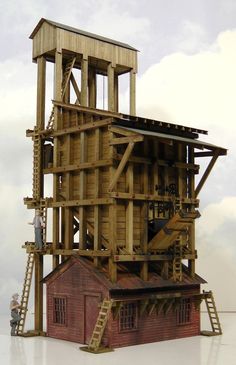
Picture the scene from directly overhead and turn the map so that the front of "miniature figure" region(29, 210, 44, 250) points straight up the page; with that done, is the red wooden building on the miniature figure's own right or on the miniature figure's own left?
on the miniature figure's own left

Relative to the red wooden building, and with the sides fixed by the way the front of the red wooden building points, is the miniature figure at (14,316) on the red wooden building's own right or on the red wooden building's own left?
on the red wooden building's own right

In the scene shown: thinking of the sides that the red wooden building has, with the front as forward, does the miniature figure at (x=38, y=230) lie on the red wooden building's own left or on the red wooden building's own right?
on the red wooden building's own right

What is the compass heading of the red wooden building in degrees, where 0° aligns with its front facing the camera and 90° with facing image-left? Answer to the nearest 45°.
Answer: approximately 45°

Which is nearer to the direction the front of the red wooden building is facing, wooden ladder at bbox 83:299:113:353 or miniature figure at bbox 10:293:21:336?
the wooden ladder

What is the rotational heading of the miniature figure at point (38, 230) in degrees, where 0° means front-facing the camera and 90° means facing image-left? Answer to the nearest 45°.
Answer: approximately 45°

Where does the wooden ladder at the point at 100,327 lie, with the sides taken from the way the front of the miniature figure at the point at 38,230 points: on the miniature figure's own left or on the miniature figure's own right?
on the miniature figure's own left
